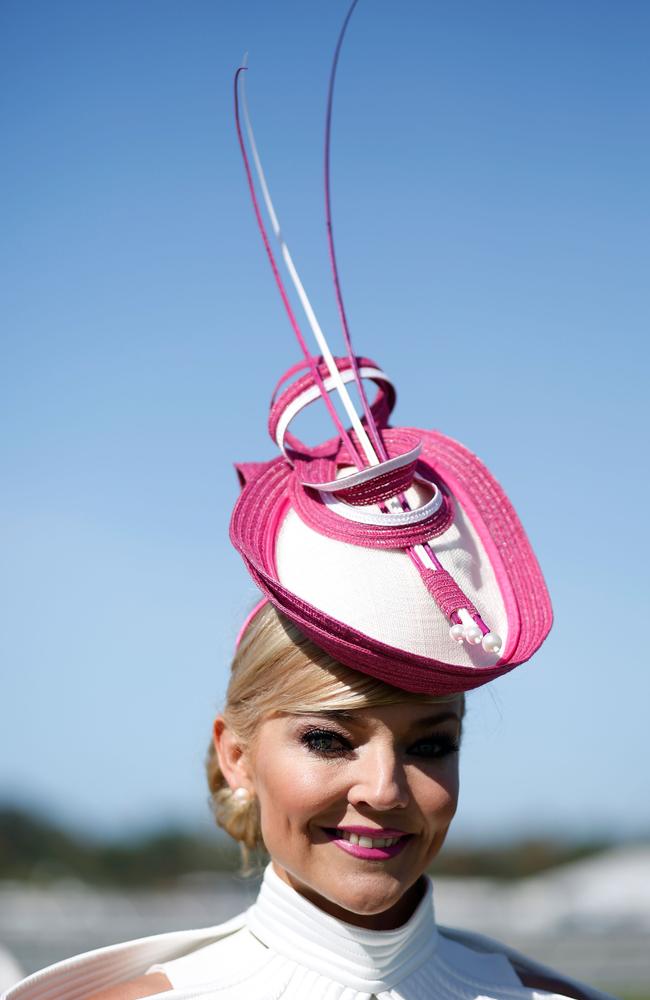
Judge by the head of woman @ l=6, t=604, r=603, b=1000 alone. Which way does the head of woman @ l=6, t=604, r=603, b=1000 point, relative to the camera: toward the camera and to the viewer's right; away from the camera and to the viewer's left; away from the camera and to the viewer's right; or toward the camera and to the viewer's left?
toward the camera and to the viewer's right

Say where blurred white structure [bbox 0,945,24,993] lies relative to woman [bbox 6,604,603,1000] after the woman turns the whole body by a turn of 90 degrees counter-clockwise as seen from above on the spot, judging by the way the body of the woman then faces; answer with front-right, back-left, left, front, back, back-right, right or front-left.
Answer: back-left

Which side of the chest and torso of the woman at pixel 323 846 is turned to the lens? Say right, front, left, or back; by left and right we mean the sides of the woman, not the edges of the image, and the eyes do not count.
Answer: front
